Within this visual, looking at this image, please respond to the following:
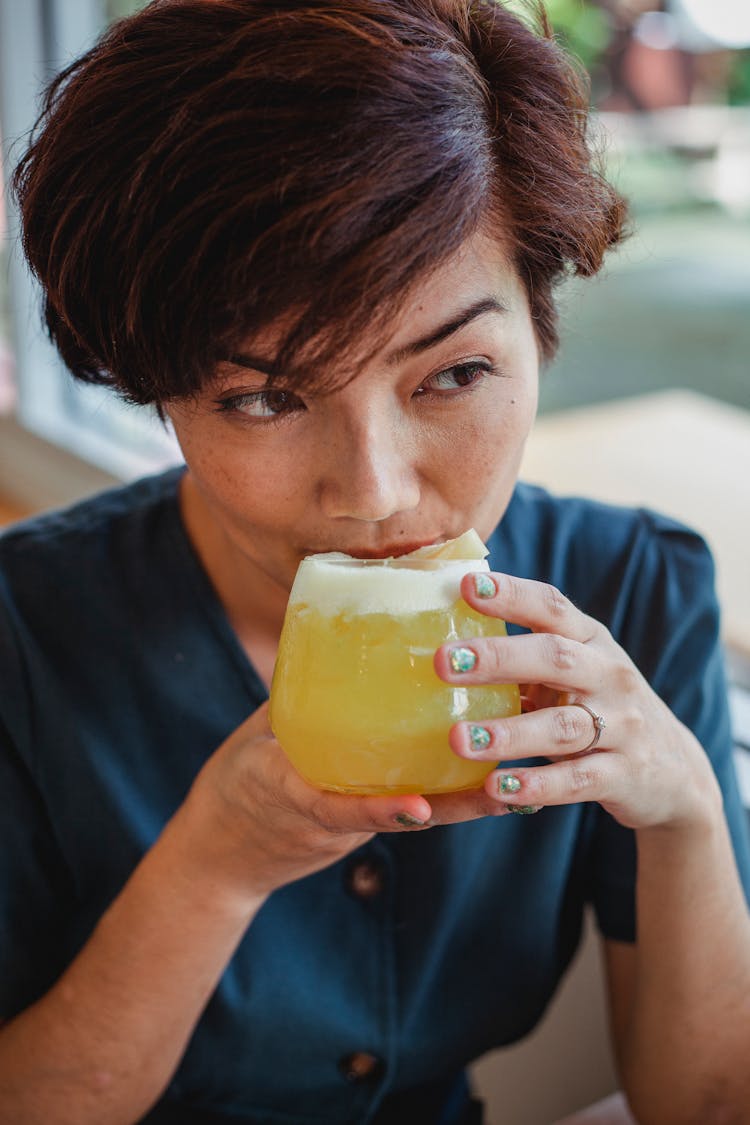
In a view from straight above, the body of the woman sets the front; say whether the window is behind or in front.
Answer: behind

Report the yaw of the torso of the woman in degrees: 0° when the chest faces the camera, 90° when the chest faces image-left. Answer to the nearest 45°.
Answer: approximately 0°
